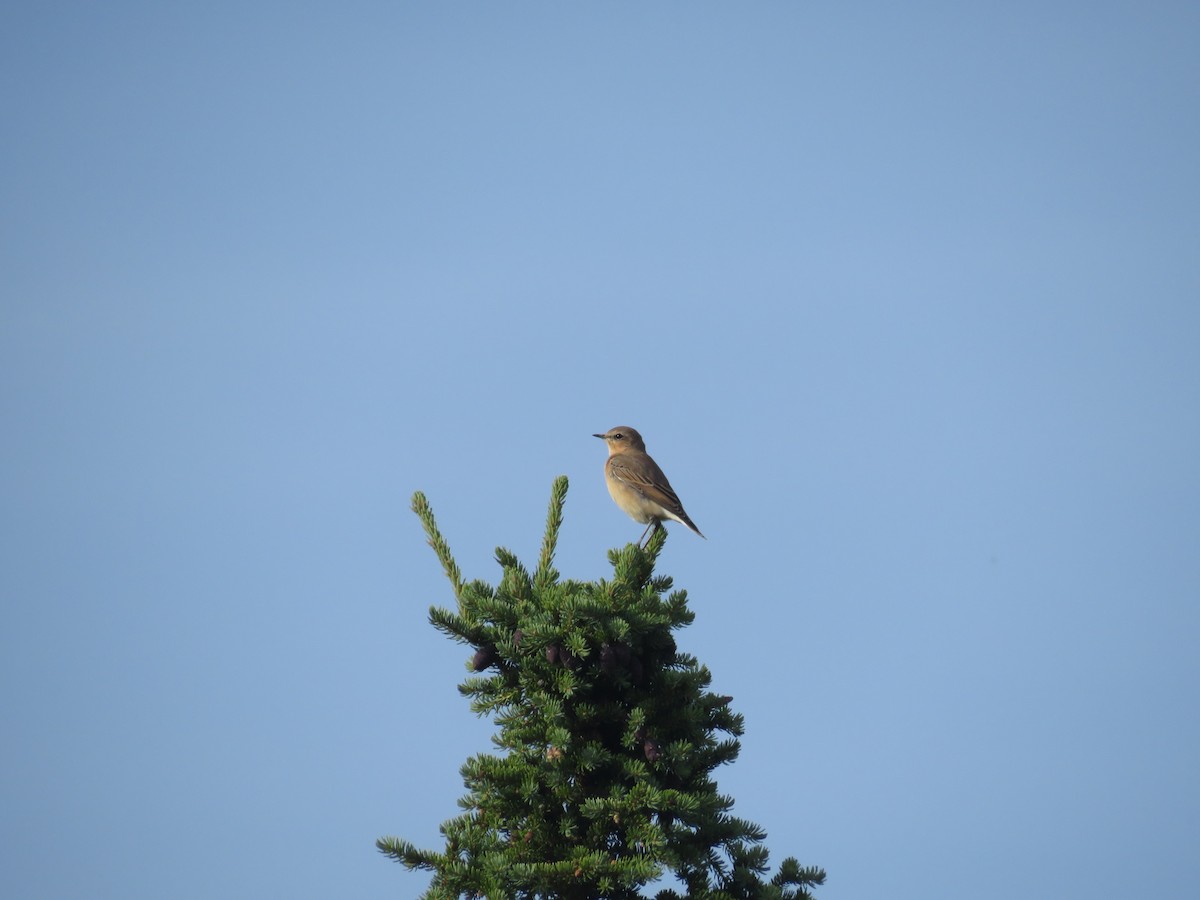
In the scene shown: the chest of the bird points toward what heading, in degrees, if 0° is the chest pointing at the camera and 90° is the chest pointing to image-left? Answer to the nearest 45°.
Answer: approximately 90°
